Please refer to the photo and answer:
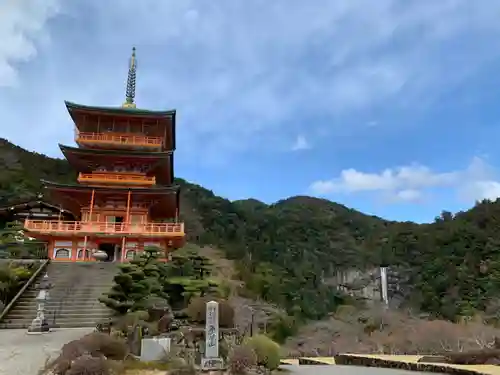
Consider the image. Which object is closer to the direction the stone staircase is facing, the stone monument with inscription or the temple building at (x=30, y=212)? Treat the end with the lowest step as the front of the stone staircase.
the stone monument with inscription

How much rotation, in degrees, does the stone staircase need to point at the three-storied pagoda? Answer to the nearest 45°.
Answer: approximately 180°

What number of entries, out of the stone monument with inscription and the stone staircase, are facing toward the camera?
2

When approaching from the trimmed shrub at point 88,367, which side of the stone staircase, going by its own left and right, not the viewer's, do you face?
front

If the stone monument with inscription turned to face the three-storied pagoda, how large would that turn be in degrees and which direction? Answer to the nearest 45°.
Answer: approximately 180°

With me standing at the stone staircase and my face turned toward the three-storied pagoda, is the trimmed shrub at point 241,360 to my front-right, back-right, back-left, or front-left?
back-right

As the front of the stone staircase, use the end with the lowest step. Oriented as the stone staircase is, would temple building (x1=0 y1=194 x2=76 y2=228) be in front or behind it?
behind

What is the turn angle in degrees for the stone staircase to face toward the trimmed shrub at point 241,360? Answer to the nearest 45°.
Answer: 0° — it already faces it

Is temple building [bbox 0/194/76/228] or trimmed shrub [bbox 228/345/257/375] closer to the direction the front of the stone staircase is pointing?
the trimmed shrub

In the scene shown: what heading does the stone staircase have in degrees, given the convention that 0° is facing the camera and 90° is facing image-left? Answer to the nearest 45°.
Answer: approximately 0°

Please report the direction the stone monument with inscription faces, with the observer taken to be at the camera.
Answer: facing the viewer

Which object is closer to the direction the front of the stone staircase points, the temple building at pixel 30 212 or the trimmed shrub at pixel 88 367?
the trimmed shrub

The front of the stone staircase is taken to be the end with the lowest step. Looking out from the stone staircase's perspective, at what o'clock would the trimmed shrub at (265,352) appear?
The trimmed shrub is roughly at 11 o'clock from the stone staircase.

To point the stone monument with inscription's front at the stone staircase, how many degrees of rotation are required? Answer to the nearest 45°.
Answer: approximately 135° to its right
